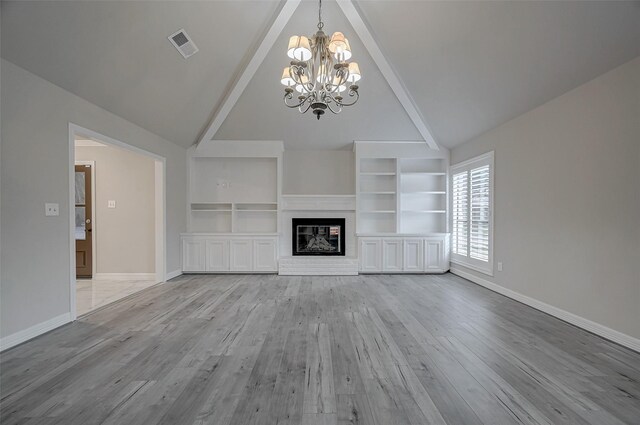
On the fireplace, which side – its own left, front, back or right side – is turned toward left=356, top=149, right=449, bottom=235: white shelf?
left

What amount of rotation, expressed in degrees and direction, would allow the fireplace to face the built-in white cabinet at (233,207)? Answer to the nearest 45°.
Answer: approximately 90° to its right

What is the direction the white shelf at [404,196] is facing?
toward the camera

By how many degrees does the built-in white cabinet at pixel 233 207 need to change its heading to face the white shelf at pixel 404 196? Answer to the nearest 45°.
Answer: approximately 90° to its left

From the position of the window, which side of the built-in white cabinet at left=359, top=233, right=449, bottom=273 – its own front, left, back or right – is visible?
left

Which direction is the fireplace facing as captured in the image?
toward the camera

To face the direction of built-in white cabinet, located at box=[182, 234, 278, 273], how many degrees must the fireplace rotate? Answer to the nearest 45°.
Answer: approximately 90° to its right

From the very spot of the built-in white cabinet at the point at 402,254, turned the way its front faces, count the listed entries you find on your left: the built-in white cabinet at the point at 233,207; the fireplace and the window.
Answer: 1

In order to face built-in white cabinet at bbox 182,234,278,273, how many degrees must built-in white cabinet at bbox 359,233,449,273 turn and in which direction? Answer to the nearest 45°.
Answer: approximately 90° to its right

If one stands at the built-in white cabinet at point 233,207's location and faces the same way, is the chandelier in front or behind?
in front

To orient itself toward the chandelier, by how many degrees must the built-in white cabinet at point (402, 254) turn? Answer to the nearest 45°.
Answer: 0° — it already faces it

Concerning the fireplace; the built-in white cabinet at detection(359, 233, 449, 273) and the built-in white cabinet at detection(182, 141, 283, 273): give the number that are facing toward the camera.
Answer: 3

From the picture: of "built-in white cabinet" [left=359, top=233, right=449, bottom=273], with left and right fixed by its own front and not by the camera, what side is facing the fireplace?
right
